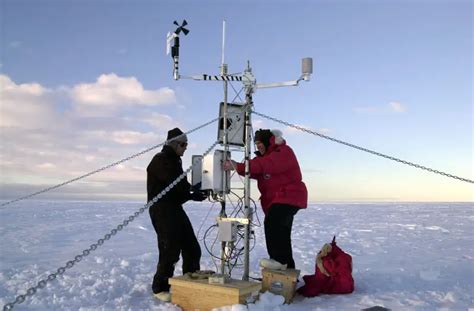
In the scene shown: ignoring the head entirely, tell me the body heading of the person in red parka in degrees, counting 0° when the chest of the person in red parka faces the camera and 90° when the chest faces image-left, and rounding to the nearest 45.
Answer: approximately 90°

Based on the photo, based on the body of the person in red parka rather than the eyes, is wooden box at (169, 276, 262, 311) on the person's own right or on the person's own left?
on the person's own left

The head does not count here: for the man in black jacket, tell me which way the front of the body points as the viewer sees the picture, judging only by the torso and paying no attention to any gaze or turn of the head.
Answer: to the viewer's right

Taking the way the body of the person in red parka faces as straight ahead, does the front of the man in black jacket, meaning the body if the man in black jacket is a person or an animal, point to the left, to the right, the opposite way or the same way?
the opposite way

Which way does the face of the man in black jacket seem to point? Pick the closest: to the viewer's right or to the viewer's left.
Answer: to the viewer's right

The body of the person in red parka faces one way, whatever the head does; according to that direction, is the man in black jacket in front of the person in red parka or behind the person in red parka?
in front

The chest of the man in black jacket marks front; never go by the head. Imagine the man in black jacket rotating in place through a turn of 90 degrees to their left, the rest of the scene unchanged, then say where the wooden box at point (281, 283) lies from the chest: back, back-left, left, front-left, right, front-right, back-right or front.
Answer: right

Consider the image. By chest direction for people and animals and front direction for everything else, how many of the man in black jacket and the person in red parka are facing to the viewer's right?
1

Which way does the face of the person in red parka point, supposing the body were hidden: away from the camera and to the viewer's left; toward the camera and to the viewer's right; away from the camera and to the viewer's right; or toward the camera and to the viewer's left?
toward the camera and to the viewer's left

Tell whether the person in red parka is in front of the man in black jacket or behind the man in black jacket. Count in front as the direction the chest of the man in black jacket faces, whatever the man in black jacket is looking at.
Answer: in front
